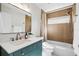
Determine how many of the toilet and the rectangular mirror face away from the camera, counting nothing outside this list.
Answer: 0

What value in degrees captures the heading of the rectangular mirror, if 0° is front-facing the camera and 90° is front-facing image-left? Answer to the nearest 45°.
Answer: approximately 315°

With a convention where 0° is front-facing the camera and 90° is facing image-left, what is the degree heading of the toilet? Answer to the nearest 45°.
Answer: approximately 315°
